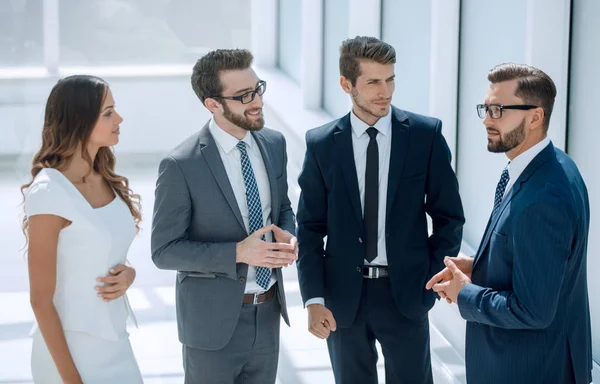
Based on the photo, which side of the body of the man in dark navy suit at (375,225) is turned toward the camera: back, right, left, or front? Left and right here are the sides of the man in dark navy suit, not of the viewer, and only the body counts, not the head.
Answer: front

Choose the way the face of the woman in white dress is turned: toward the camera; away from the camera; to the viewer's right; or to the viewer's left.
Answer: to the viewer's right

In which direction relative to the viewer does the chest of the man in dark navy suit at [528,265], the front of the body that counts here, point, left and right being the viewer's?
facing to the left of the viewer

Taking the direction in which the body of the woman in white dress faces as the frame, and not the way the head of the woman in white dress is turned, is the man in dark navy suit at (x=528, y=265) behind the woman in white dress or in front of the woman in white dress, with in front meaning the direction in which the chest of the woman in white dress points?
in front

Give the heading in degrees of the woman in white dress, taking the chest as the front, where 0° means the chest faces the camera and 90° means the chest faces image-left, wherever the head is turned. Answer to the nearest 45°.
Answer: approximately 315°

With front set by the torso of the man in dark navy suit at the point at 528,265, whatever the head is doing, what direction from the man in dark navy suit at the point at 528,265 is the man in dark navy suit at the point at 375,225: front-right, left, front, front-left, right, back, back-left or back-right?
front-right

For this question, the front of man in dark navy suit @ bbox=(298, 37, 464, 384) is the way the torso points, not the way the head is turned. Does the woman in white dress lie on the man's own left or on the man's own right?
on the man's own right

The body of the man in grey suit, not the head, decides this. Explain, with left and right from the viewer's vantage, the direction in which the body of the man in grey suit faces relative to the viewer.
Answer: facing the viewer and to the right of the viewer

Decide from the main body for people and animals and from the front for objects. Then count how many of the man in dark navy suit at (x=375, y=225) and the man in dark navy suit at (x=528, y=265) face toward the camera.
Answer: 1

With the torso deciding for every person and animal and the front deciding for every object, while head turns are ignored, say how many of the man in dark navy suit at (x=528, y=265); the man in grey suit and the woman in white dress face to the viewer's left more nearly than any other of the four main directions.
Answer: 1

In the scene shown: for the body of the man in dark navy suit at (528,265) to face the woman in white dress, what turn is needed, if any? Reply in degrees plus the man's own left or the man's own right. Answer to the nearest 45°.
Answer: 0° — they already face them

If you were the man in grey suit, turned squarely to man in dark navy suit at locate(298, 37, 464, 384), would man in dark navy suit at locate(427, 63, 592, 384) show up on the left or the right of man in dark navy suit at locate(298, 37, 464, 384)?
right

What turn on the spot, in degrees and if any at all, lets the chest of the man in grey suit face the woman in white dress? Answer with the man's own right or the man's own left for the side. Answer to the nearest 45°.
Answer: approximately 90° to the man's own right

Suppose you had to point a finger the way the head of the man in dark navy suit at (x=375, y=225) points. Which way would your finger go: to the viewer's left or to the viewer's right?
to the viewer's right

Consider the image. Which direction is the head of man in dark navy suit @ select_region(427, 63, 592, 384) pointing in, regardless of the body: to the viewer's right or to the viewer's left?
to the viewer's left

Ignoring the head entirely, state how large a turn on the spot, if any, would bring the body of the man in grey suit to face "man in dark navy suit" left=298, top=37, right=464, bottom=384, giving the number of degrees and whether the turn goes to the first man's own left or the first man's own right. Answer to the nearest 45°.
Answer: approximately 45° to the first man's own left
